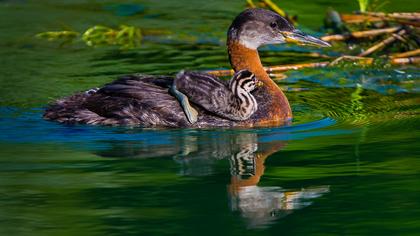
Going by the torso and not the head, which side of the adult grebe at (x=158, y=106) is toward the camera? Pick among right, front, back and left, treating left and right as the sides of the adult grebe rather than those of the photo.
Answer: right

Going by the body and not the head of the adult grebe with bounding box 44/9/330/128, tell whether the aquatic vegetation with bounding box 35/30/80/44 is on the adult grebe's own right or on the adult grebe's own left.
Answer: on the adult grebe's own left

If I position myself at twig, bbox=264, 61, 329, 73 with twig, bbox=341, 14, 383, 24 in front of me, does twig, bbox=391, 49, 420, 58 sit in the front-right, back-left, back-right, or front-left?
front-right

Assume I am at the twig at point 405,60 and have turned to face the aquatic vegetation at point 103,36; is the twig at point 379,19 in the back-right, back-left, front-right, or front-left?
front-right

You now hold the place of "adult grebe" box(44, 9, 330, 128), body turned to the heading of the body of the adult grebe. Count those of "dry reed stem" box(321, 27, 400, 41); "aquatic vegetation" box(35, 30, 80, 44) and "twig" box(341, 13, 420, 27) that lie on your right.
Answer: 0

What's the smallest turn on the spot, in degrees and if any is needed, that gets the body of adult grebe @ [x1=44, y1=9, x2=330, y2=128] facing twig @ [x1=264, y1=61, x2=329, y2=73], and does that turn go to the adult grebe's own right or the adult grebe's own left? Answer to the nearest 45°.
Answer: approximately 45° to the adult grebe's own left

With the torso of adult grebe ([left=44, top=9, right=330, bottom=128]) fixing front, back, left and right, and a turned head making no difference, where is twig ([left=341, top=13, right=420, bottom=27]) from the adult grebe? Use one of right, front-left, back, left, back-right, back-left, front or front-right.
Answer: front-left

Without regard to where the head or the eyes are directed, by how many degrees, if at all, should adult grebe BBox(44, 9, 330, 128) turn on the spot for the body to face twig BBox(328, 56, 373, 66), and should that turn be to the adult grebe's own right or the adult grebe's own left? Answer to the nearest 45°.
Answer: approximately 45° to the adult grebe's own left

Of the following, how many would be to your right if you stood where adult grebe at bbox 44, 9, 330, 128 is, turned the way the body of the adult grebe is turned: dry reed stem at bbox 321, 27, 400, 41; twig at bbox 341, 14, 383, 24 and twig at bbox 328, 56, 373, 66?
0

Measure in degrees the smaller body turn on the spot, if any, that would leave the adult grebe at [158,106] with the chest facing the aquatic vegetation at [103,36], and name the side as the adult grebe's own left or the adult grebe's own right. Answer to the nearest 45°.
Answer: approximately 90° to the adult grebe's own left

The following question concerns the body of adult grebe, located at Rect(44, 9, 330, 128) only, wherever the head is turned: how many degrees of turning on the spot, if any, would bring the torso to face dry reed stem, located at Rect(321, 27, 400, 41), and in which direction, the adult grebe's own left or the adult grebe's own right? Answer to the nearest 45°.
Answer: approximately 45° to the adult grebe's own left
